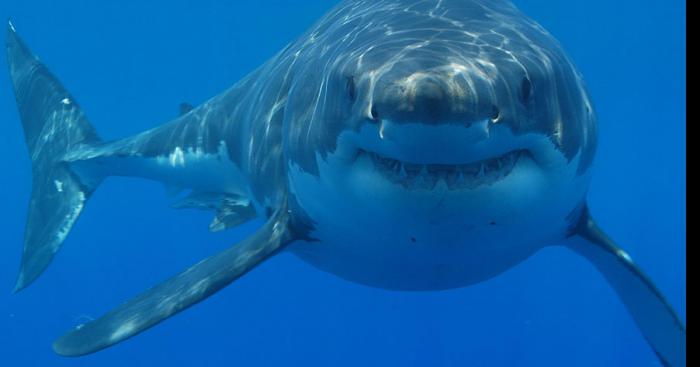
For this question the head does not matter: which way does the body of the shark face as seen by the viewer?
toward the camera
